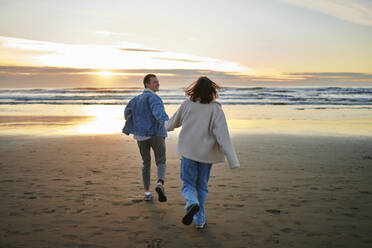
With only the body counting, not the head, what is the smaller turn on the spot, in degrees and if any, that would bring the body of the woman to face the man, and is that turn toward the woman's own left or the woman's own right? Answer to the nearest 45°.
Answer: approximately 45° to the woman's own left

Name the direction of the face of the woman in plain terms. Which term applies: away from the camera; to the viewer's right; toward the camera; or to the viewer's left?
away from the camera

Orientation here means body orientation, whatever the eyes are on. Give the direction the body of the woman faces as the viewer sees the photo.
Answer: away from the camera
